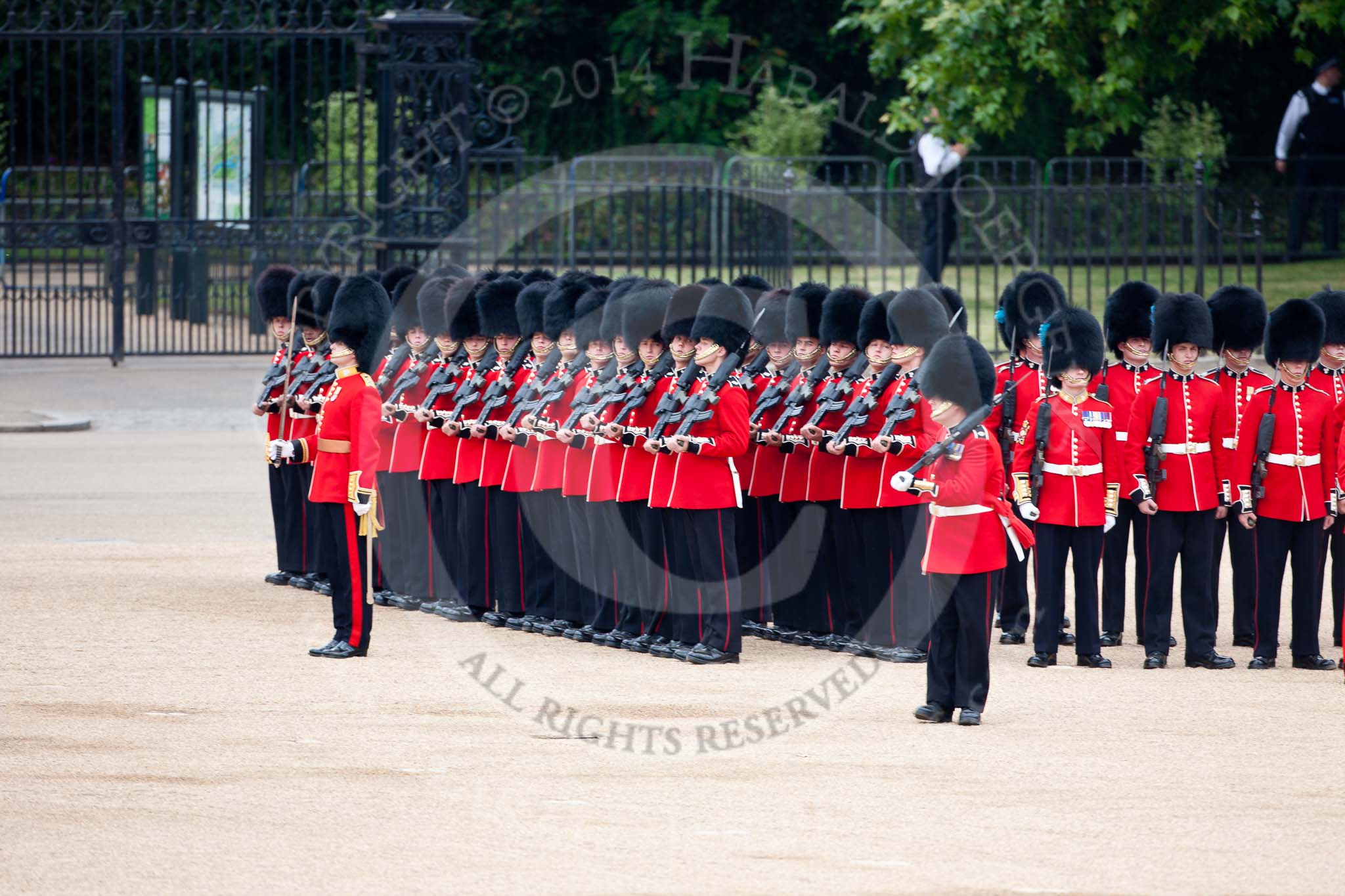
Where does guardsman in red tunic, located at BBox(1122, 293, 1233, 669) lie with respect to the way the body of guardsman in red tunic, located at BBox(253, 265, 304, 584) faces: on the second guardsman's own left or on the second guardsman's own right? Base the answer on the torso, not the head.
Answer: on the second guardsman's own left

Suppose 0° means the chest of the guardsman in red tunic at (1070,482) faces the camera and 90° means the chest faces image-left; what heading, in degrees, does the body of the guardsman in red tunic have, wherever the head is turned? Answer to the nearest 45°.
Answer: approximately 0°

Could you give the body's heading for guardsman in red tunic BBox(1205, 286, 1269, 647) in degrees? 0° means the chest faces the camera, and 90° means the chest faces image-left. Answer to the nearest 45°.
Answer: approximately 0°
